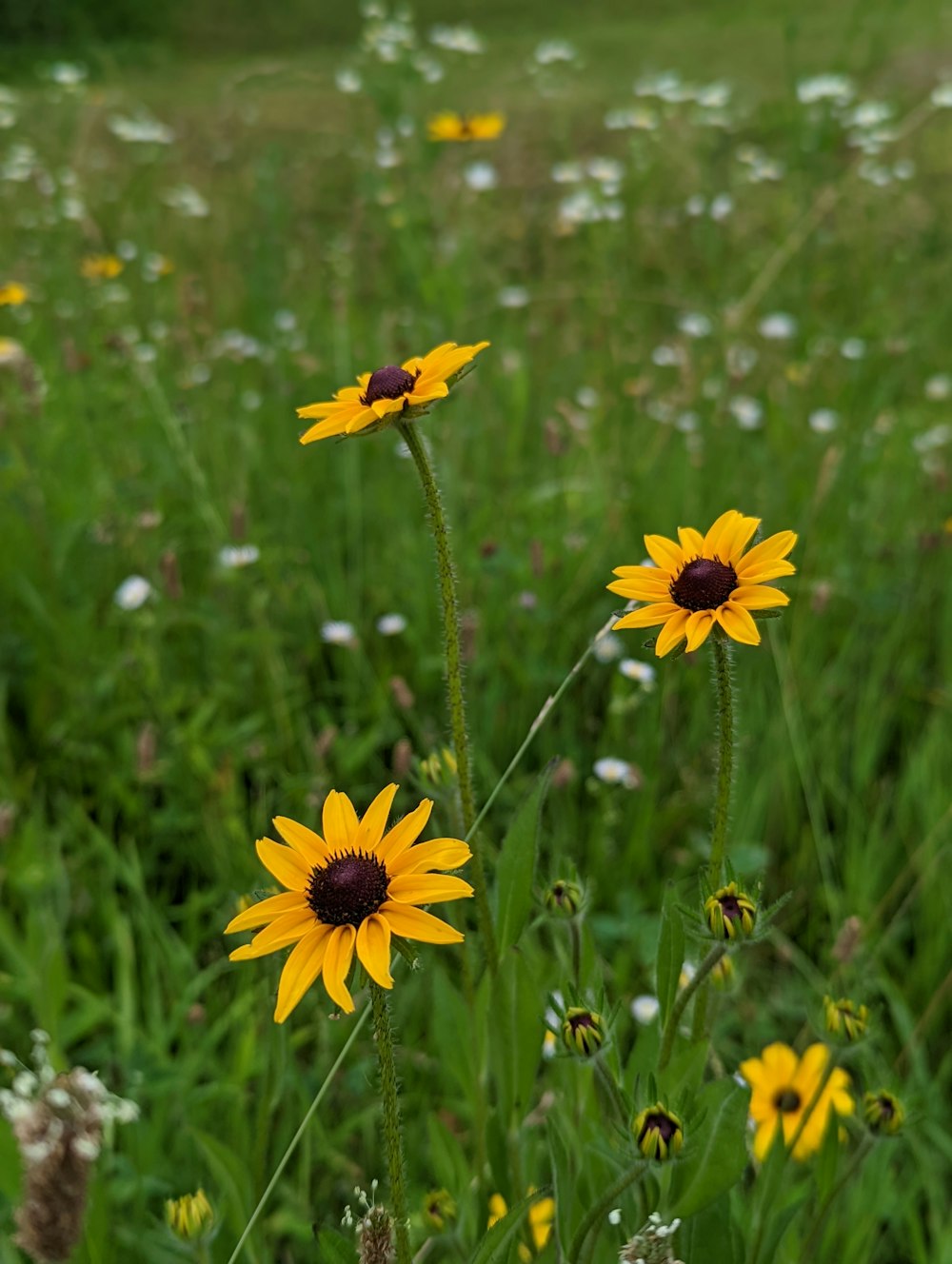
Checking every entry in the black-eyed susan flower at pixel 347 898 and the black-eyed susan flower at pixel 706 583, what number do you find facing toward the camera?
2

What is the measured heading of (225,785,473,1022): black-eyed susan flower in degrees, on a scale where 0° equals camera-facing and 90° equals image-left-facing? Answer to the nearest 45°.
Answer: approximately 0°

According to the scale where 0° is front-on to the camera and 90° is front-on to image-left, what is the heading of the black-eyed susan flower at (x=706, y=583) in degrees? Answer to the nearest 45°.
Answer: approximately 0°

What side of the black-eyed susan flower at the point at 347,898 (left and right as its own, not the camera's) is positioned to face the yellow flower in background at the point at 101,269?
back
